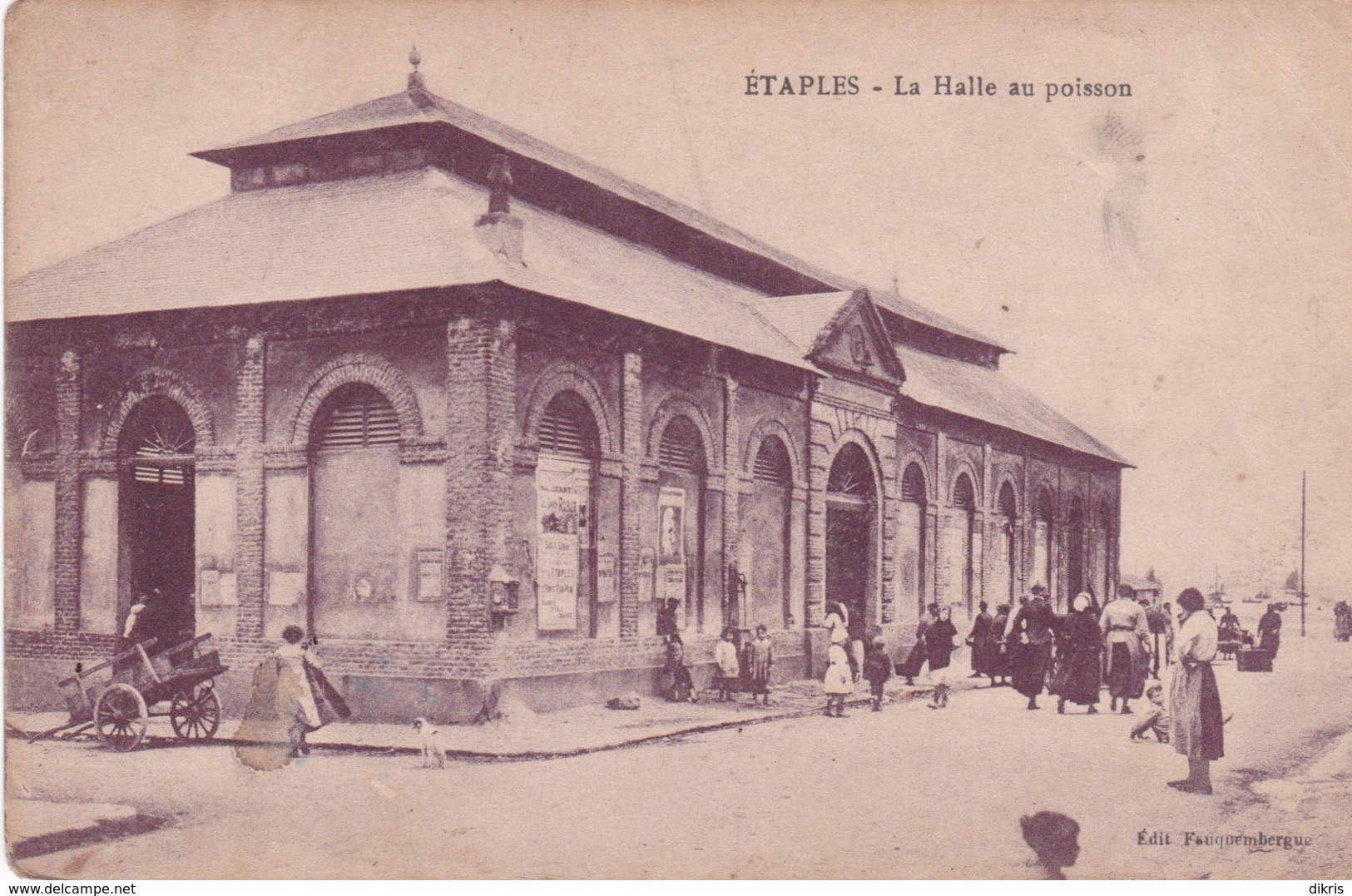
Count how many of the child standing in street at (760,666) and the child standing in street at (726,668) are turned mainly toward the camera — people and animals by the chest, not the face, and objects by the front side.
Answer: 2

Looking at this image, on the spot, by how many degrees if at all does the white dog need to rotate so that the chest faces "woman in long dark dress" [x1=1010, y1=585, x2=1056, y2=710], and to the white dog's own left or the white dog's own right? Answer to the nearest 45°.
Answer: approximately 180°

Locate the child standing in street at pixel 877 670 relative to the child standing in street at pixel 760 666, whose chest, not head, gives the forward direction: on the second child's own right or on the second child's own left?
on the second child's own left

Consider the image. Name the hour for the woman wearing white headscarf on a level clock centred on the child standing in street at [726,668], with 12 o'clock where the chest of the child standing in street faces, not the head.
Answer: The woman wearing white headscarf is roughly at 9 o'clock from the child standing in street.
